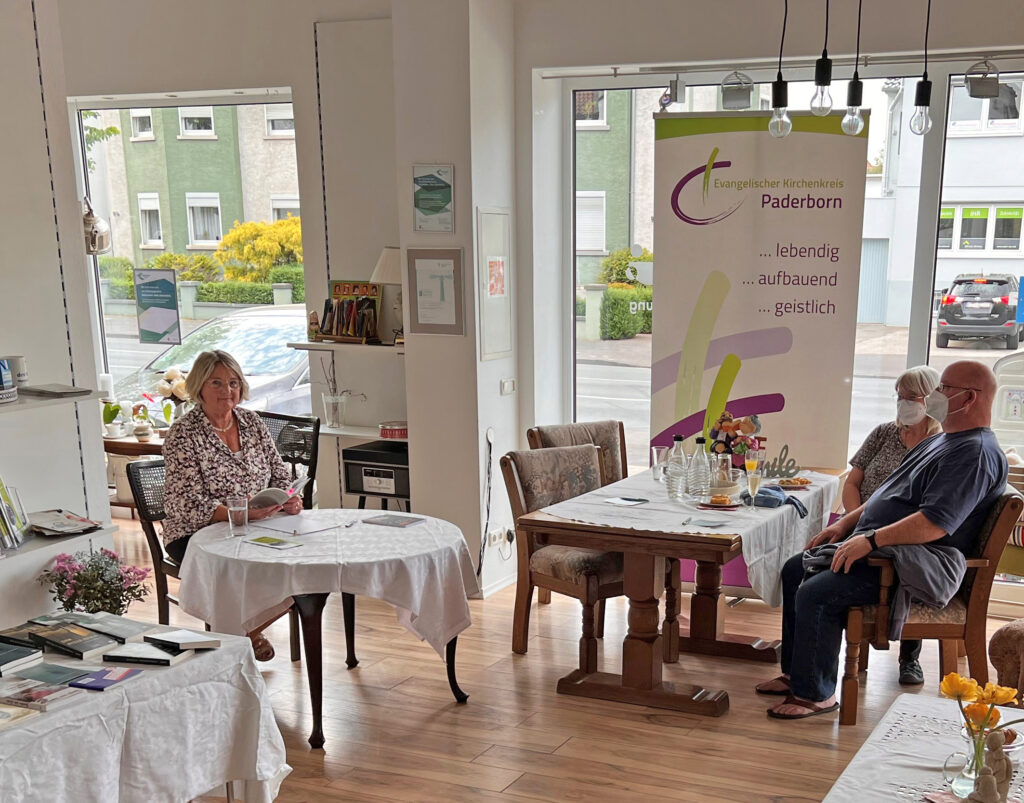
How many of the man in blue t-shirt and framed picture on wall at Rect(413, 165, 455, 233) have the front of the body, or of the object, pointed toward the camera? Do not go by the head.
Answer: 1

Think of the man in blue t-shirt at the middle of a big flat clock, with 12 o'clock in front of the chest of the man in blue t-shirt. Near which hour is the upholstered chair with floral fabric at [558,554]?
The upholstered chair with floral fabric is roughly at 12 o'clock from the man in blue t-shirt.

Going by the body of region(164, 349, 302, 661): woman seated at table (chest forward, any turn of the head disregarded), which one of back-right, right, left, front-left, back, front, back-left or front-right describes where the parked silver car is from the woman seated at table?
back-left

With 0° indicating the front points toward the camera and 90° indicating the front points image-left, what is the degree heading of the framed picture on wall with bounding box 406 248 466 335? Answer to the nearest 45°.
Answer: approximately 0°

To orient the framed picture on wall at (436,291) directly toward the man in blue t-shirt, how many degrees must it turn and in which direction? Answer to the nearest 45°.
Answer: approximately 45° to its left

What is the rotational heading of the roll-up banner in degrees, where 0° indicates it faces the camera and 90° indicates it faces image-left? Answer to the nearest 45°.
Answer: approximately 0°

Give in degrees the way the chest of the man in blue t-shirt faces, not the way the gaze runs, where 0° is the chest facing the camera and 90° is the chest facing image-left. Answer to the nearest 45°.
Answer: approximately 90°

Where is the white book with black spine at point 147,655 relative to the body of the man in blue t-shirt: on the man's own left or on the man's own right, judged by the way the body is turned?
on the man's own left

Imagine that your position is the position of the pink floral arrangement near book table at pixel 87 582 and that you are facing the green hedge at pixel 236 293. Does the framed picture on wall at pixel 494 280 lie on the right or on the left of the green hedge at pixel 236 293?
right

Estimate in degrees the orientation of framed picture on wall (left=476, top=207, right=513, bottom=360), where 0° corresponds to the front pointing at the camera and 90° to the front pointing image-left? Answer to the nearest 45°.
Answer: approximately 315°

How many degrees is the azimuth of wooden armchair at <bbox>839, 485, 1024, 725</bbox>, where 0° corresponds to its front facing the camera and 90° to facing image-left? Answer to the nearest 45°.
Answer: approximately 90°
